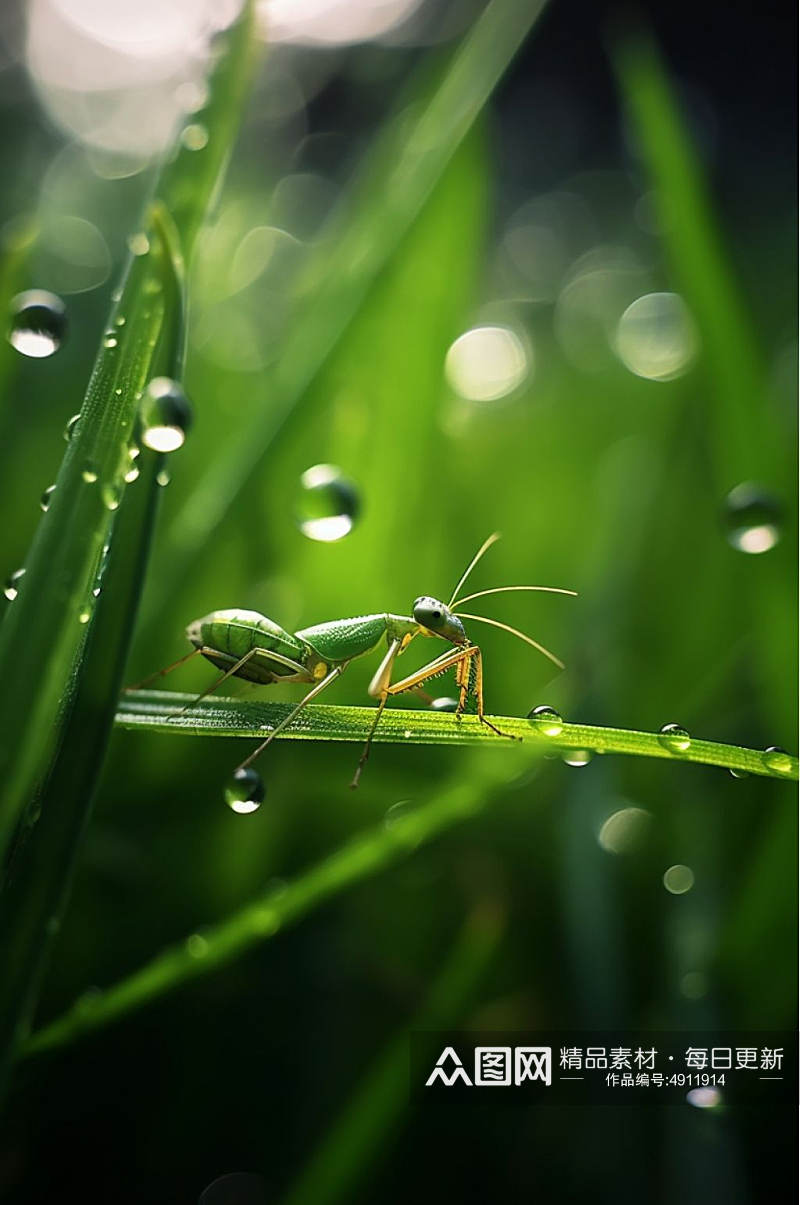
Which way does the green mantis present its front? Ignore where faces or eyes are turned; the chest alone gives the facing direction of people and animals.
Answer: to the viewer's right
